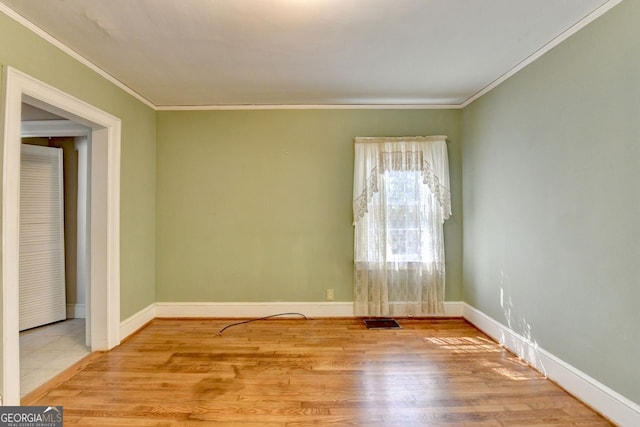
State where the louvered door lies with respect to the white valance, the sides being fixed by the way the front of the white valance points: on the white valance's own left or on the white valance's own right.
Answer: on the white valance's own right

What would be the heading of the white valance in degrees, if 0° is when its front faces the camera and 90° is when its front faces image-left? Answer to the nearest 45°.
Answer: approximately 0°
